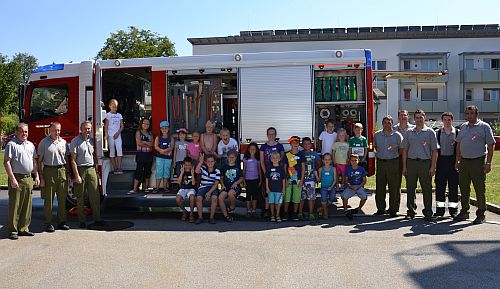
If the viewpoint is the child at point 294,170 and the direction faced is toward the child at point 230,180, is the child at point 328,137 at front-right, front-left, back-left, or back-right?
back-right

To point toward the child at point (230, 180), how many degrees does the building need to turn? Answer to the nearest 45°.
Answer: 0° — it already faces them

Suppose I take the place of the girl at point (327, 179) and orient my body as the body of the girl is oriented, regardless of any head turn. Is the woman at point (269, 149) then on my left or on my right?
on my right

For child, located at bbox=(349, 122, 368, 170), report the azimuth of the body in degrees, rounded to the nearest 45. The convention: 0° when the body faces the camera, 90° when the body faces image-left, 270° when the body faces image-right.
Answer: approximately 0°

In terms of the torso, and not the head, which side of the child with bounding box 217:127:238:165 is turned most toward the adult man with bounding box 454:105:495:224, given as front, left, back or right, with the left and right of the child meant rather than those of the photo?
left

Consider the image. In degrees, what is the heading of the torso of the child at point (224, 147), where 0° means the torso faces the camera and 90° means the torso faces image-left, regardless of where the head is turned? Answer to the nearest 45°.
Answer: approximately 0°

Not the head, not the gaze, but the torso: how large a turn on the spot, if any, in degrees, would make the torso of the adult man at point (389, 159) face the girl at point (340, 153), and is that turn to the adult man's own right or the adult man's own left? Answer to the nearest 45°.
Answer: approximately 90° to the adult man's own right

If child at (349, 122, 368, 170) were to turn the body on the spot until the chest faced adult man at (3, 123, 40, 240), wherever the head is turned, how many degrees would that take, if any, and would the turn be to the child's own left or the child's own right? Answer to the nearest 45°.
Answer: approximately 45° to the child's own right
